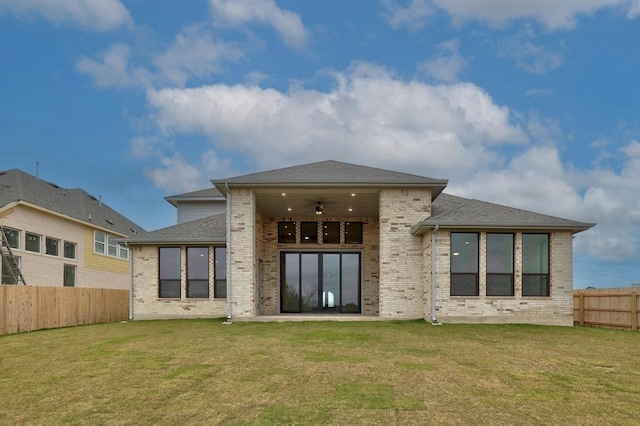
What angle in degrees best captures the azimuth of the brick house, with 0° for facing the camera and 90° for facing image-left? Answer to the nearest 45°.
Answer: approximately 180°

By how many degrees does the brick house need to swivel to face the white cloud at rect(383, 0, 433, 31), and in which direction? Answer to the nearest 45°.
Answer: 0° — it already faces it

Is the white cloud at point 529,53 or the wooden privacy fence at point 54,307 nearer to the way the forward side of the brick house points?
the white cloud

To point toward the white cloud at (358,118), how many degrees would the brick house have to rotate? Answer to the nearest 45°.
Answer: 0° — it already faces it

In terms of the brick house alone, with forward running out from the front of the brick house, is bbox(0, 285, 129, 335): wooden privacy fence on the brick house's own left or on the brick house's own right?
on the brick house's own left
